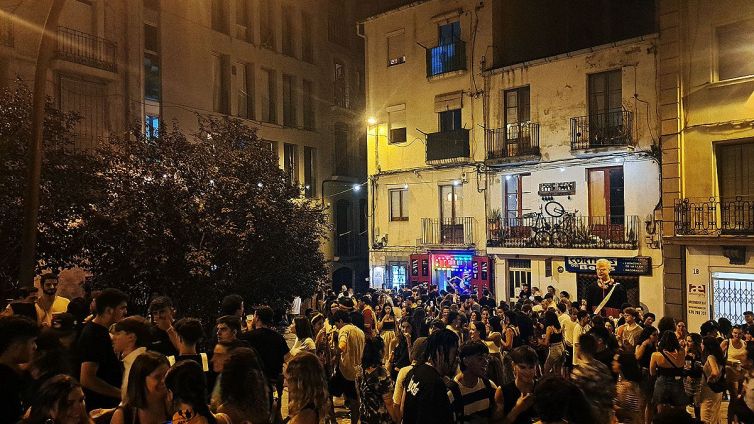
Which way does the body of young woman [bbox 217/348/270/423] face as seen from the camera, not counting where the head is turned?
away from the camera

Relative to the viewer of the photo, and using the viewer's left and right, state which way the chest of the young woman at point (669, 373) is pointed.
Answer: facing away from the viewer

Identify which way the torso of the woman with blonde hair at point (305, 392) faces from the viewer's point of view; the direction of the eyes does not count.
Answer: away from the camera

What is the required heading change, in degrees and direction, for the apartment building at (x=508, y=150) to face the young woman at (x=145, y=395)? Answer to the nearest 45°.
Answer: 0° — it already faces them

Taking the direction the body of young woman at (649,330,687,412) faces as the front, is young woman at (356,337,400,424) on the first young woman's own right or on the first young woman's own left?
on the first young woman's own left

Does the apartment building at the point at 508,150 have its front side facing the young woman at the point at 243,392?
yes

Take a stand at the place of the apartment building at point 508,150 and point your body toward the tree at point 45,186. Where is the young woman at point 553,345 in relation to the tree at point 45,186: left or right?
left

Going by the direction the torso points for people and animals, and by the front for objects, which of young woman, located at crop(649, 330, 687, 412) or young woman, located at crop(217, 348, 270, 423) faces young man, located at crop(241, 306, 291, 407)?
young woman, located at crop(217, 348, 270, 423)

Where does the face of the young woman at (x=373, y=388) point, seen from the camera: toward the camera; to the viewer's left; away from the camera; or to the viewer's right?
away from the camera

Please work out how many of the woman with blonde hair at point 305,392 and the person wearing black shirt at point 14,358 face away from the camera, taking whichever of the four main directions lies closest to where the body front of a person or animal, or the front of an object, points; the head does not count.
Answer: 1
